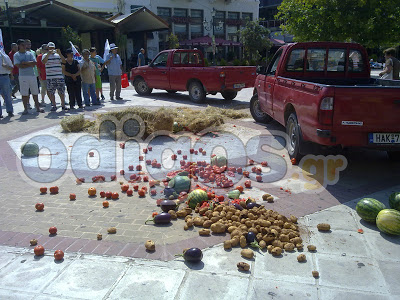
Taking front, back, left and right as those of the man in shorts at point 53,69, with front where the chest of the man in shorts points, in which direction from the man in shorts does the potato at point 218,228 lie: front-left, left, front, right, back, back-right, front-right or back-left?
front

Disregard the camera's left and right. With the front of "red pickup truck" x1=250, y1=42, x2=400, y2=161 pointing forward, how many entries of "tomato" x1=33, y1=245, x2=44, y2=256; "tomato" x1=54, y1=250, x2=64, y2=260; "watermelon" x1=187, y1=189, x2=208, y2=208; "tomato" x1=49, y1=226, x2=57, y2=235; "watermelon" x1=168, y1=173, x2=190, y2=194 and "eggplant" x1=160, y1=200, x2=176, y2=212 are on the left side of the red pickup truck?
6

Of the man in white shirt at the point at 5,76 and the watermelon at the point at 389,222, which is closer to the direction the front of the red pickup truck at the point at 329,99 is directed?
the man in white shirt

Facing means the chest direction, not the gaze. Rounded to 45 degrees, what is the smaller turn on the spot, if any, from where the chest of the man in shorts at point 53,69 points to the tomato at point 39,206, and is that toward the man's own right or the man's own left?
0° — they already face it

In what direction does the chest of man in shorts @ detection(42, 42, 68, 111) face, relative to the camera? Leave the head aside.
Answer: toward the camera

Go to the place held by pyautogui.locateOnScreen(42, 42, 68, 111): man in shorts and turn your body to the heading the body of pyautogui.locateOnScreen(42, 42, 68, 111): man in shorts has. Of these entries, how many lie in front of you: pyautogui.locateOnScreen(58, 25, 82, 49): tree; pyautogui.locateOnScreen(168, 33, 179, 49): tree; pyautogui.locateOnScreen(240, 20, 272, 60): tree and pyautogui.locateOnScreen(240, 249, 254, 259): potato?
1

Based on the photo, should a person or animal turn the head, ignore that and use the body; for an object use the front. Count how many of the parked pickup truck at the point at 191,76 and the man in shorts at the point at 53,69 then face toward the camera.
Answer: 1

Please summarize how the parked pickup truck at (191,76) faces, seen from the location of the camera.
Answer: facing away from the viewer and to the left of the viewer

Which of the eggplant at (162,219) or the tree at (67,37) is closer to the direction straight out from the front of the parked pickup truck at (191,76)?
the tree

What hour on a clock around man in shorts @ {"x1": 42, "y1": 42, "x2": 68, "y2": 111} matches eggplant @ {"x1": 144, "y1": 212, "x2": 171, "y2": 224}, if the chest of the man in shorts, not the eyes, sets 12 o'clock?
The eggplant is roughly at 12 o'clock from the man in shorts.

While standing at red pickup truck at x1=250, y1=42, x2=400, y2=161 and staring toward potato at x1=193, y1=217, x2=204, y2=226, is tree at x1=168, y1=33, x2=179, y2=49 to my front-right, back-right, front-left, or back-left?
back-right

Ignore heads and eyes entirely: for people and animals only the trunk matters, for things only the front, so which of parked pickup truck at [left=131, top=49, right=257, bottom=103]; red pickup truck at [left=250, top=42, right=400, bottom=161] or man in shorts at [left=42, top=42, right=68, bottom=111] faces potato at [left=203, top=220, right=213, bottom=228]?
the man in shorts

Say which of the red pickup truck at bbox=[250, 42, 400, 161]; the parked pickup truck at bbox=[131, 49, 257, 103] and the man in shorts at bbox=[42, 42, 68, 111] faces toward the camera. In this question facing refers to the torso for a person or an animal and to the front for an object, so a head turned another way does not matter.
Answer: the man in shorts

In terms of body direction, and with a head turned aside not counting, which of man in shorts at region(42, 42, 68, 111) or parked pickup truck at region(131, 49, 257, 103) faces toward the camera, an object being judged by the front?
the man in shorts

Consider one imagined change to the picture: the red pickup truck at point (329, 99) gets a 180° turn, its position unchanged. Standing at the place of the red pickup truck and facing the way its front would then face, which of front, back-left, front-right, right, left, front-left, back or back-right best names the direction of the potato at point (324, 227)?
front-right

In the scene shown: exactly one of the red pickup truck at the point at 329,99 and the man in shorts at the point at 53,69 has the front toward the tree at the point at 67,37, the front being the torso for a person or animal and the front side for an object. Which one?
the red pickup truck

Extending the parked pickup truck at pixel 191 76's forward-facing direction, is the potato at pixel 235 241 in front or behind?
behind

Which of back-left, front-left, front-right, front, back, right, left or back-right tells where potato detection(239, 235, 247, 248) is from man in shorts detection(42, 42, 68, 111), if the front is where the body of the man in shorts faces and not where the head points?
front

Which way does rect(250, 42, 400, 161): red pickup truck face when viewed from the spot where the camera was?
facing away from the viewer and to the left of the viewer

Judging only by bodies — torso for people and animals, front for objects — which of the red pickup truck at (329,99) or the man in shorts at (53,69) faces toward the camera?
the man in shorts

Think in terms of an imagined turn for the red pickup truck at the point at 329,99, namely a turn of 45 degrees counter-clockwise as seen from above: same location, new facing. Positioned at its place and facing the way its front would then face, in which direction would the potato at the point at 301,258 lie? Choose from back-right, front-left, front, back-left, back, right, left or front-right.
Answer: left

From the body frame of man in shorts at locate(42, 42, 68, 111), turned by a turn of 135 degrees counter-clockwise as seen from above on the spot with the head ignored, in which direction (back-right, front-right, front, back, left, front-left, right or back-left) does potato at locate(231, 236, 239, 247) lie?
back-right

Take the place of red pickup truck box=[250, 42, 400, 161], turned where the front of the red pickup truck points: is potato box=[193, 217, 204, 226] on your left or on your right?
on your left
